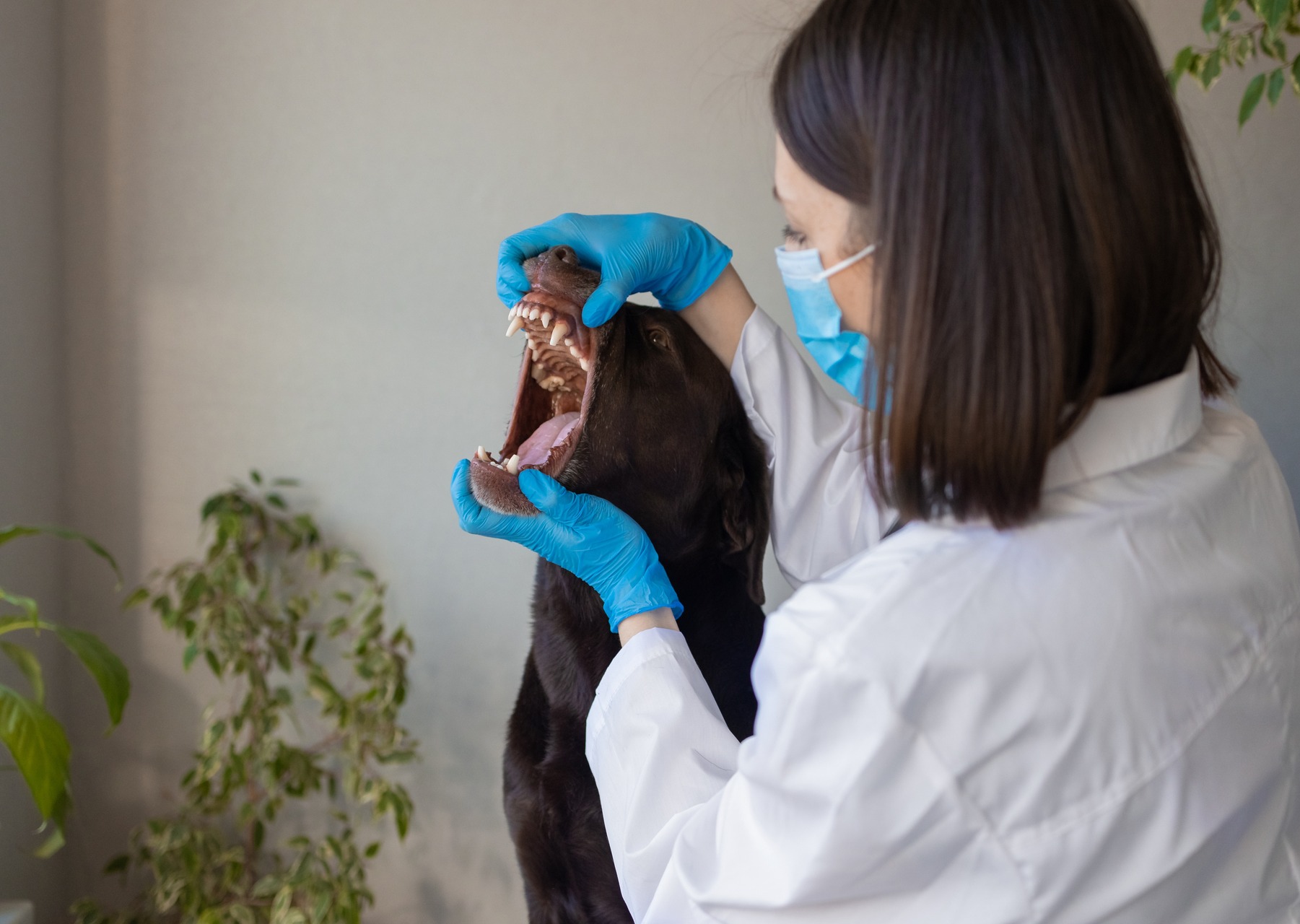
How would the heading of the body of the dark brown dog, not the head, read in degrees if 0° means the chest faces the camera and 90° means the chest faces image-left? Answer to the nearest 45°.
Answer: approximately 45°

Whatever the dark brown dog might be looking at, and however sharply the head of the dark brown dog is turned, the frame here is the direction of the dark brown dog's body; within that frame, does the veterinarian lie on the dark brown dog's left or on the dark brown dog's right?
on the dark brown dog's left

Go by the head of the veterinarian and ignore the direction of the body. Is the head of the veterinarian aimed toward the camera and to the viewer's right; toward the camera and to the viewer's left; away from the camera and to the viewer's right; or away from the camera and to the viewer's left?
away from the camera and to the viewer's left

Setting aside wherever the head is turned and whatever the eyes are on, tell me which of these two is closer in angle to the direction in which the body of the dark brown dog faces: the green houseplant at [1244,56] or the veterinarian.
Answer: the veterinarian

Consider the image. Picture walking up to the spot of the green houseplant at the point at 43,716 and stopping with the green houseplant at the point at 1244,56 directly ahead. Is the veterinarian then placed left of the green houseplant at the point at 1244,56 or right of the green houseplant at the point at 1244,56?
right

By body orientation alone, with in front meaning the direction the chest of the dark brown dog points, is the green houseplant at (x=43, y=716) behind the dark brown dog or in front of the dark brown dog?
in front

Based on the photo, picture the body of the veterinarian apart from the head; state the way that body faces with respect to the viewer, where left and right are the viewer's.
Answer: facing away from the viewer and to the left of the viewer

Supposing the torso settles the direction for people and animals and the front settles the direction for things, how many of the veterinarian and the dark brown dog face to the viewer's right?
0

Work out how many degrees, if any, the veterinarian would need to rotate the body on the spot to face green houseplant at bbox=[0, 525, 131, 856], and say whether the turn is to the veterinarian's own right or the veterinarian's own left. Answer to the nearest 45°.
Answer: approximately 45° to the veterinarian's own left
